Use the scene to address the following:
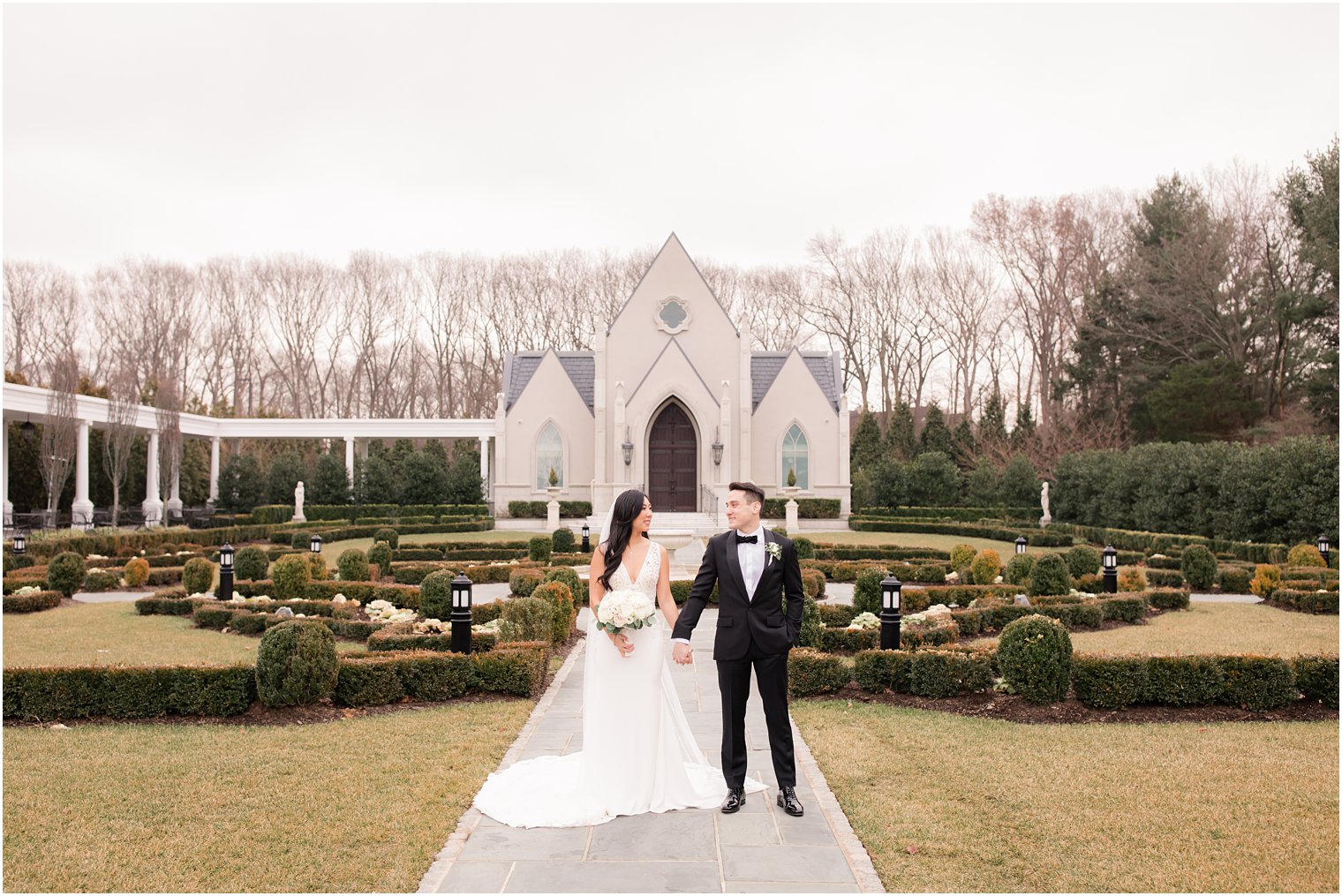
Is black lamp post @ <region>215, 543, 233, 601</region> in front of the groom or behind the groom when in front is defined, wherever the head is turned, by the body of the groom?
behind

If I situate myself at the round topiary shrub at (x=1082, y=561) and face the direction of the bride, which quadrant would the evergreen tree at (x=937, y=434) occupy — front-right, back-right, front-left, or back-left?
back-right

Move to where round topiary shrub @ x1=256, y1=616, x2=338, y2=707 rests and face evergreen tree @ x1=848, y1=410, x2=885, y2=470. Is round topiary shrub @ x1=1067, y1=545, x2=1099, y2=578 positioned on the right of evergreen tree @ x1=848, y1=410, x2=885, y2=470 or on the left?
right

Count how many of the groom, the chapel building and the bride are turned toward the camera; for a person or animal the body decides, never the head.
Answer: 3

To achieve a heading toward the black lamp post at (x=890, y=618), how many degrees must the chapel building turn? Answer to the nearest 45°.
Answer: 0° — it already faces it

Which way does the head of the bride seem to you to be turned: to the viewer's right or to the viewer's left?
to the viewer's right

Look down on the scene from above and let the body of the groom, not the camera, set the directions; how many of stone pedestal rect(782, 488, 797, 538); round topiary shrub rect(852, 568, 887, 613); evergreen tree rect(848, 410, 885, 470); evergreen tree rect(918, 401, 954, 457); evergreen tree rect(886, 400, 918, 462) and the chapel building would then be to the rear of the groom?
6

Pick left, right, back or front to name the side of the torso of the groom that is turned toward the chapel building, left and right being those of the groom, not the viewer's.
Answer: back

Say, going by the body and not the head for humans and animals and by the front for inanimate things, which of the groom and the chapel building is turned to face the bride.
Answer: the chapel building

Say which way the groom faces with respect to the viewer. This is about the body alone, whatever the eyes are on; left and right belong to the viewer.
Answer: facing the viewer

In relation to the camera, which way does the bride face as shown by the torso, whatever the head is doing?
toward the camera

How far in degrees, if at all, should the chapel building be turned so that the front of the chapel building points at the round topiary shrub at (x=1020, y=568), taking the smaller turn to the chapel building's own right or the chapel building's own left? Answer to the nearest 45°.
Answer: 0° — it already faces it

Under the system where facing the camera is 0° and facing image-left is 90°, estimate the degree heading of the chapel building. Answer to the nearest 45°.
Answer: approximately 0°

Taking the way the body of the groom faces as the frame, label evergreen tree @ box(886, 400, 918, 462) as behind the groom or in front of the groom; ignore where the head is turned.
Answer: behind
